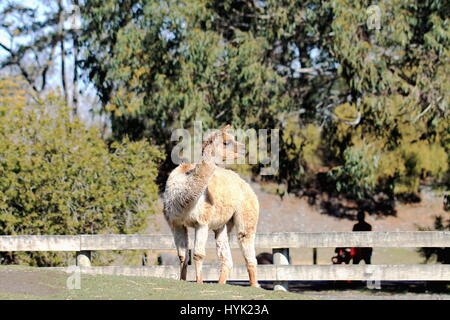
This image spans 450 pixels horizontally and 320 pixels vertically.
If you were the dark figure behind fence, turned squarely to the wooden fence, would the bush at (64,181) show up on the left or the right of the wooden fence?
right

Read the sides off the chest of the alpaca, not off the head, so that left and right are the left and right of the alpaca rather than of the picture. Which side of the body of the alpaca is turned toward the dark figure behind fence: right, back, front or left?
back

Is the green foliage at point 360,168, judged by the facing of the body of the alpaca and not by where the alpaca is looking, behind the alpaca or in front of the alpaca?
behind

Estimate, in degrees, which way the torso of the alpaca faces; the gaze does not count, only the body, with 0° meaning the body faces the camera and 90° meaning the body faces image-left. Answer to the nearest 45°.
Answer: approximately 45°
